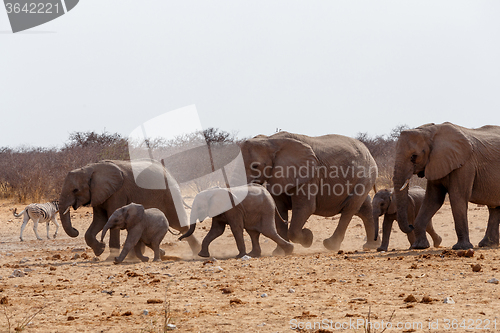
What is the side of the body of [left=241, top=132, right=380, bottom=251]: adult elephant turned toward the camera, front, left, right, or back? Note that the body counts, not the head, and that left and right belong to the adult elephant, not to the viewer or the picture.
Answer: left

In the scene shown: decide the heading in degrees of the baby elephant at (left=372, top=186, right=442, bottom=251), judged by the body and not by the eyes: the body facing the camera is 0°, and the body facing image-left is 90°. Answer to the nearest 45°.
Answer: approximately 90°

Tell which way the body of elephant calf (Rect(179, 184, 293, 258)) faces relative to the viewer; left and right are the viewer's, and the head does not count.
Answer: facing to the left of the viewer

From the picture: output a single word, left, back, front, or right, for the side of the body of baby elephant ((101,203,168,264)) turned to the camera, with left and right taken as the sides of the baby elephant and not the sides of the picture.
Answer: left

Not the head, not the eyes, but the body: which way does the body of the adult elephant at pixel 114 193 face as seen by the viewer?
to the viewer's left

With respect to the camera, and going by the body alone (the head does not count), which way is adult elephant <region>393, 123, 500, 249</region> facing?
to the viewer's left

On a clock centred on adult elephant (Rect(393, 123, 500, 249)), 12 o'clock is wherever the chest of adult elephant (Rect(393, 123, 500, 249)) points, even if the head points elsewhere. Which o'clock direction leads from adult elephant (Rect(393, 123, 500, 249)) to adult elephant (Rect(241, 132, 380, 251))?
adult elephant (Rect(241, 132, 380, 251)) is roughly at 1 o'clock from adult elephant (Rect(393, 123, 500, 249)).

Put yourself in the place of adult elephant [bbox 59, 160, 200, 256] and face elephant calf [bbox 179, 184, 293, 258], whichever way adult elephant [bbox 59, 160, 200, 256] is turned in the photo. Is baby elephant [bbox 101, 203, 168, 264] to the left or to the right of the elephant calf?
right
